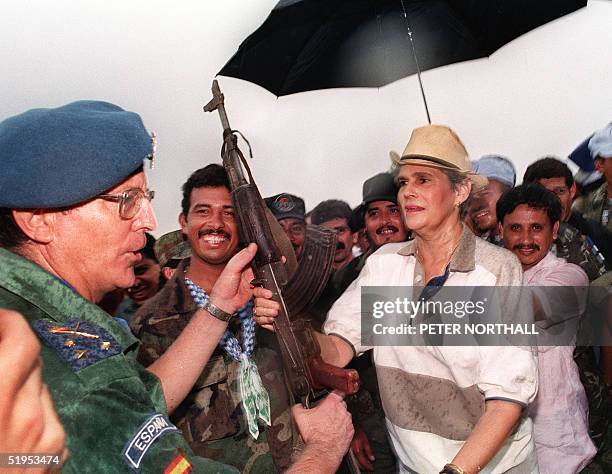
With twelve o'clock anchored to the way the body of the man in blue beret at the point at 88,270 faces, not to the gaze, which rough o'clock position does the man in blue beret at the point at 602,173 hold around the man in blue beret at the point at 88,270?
the man in blue beret at the point at 602,173 is roughly at 11 o'clock from the man in blue beret at the point at 88,270.

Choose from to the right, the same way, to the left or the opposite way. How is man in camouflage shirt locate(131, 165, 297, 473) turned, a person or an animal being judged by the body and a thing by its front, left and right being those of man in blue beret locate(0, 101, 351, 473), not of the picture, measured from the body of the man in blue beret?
to the right

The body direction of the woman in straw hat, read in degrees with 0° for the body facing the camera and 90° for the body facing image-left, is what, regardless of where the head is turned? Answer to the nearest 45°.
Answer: approximately 45°

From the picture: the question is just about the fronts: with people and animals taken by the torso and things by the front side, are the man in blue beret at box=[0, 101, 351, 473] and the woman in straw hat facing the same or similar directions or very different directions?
very different directions

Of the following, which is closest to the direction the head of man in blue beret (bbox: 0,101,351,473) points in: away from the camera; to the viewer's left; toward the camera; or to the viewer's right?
to the viewer's right

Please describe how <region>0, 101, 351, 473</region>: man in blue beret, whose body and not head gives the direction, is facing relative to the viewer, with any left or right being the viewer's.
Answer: facing to the right of the viewer

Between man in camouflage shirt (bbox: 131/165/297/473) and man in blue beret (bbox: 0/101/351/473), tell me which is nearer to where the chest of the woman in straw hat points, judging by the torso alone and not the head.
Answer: the man in blue beret

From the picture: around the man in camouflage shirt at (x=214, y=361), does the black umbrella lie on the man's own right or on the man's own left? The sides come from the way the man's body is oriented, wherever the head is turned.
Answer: on the man's own left
